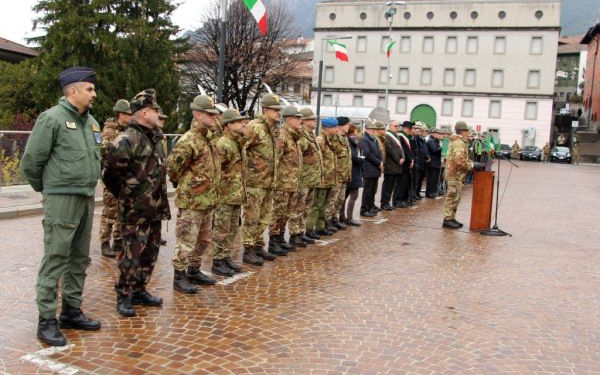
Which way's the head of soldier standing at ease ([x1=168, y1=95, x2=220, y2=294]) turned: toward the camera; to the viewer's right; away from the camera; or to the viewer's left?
to the viewer's right

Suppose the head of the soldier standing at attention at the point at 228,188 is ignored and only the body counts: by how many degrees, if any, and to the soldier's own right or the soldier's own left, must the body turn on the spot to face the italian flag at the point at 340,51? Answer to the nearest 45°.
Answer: approximately 135° to the soldier's own left

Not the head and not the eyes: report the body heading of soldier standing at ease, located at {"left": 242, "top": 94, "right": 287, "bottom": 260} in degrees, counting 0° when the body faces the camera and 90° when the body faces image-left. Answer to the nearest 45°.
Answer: approximately 315°

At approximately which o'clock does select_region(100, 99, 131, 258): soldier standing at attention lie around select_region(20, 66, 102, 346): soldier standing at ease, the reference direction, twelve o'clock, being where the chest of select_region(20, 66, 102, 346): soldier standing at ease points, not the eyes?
select_region(100, 99, 131, 258): soldier standing at attention is roughly at 8 o'clock from select_region(20, 66, 102, 346): soldier standing at ease.

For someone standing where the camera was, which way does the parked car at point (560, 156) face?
facing the viewer

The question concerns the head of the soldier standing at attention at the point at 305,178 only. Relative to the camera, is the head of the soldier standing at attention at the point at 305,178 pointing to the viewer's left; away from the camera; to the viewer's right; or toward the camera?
to the viewer's right

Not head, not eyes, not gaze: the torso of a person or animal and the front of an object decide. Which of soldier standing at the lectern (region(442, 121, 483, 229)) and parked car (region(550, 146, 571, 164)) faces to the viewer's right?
the soldier standing at the lectern

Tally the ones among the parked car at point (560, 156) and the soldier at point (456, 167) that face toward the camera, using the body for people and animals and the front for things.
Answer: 1

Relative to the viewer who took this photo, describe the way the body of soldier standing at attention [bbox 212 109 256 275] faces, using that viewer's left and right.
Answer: facing the viewer and to the right of the viewer

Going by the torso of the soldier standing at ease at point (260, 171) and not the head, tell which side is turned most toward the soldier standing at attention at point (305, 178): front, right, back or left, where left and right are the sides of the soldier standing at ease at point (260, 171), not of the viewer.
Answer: left

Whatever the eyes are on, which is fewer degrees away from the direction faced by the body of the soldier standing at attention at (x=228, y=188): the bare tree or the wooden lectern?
the wooden lectern

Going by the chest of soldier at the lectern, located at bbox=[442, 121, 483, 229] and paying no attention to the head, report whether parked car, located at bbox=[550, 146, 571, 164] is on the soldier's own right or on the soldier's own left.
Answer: on the soldier's own left

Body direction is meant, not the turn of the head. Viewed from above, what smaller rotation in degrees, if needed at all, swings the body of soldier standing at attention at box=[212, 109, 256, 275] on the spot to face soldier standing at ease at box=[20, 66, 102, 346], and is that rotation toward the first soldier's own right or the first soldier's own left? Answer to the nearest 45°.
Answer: approximately 90° to the first soldier's own right
